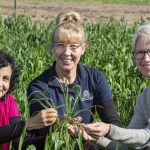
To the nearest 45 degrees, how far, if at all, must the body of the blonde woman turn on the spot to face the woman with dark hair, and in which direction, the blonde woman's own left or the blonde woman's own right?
approximately 45° to the blonde woman's own right

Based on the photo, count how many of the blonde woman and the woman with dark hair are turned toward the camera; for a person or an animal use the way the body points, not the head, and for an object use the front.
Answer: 2

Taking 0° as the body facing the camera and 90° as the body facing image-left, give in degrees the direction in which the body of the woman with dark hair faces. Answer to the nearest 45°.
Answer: approximately 0°
